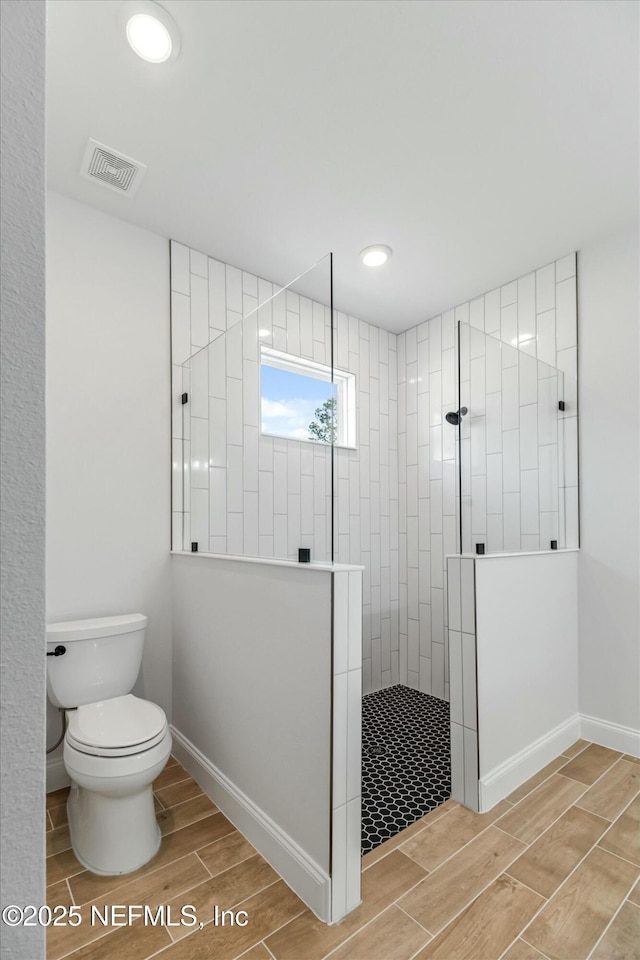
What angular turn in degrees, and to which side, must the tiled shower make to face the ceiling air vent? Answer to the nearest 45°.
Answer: approximately 45° to its right

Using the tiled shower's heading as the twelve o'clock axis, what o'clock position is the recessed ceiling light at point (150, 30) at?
The recessed ceiling light is roughly at 1 o'clock from the tiled shower.

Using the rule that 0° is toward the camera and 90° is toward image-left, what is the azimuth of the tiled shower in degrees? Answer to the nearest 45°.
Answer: approximately 0°
